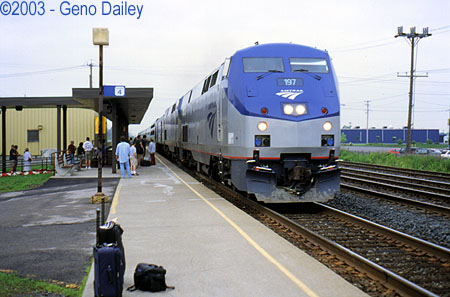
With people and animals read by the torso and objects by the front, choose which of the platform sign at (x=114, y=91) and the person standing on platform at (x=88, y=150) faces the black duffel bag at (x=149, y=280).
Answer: the platform sign

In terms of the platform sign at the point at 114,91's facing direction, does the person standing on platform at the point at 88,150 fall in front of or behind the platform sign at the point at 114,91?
behind

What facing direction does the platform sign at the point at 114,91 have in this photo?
toward the camera

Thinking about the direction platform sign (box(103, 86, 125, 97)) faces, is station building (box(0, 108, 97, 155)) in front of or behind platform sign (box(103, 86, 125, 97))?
behind

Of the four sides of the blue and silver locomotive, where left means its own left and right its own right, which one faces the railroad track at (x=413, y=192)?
left

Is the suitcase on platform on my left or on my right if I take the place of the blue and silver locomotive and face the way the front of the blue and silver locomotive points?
on my right

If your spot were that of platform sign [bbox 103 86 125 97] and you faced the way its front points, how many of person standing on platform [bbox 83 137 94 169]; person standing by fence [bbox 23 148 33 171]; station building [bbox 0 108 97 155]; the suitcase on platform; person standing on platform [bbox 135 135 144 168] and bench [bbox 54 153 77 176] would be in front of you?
1

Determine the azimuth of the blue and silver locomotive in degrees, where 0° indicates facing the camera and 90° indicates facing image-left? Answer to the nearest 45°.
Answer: approximately 315°

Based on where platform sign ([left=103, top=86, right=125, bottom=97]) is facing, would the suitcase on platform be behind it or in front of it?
in front

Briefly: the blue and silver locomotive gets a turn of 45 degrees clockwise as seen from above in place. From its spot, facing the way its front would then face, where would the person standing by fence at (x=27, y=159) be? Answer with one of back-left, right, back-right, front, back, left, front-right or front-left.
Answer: back-right

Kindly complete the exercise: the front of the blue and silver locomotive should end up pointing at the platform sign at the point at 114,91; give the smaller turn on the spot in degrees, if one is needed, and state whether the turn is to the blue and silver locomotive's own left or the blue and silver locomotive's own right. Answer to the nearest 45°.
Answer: approximately 180°
